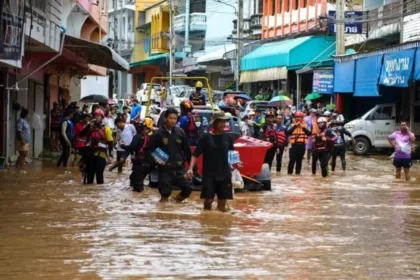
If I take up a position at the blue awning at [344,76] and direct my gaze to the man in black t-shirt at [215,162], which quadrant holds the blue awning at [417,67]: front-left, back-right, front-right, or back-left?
front-left

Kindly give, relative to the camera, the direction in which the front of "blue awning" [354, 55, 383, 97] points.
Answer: facing the viewer and to the left of the viewer

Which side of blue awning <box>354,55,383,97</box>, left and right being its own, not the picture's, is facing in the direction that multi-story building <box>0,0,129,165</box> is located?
front

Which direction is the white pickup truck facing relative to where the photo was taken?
to the viewer's left

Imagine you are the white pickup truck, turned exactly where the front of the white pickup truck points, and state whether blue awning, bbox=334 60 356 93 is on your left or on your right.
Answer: on your right

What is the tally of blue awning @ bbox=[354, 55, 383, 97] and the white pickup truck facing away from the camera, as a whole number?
0
